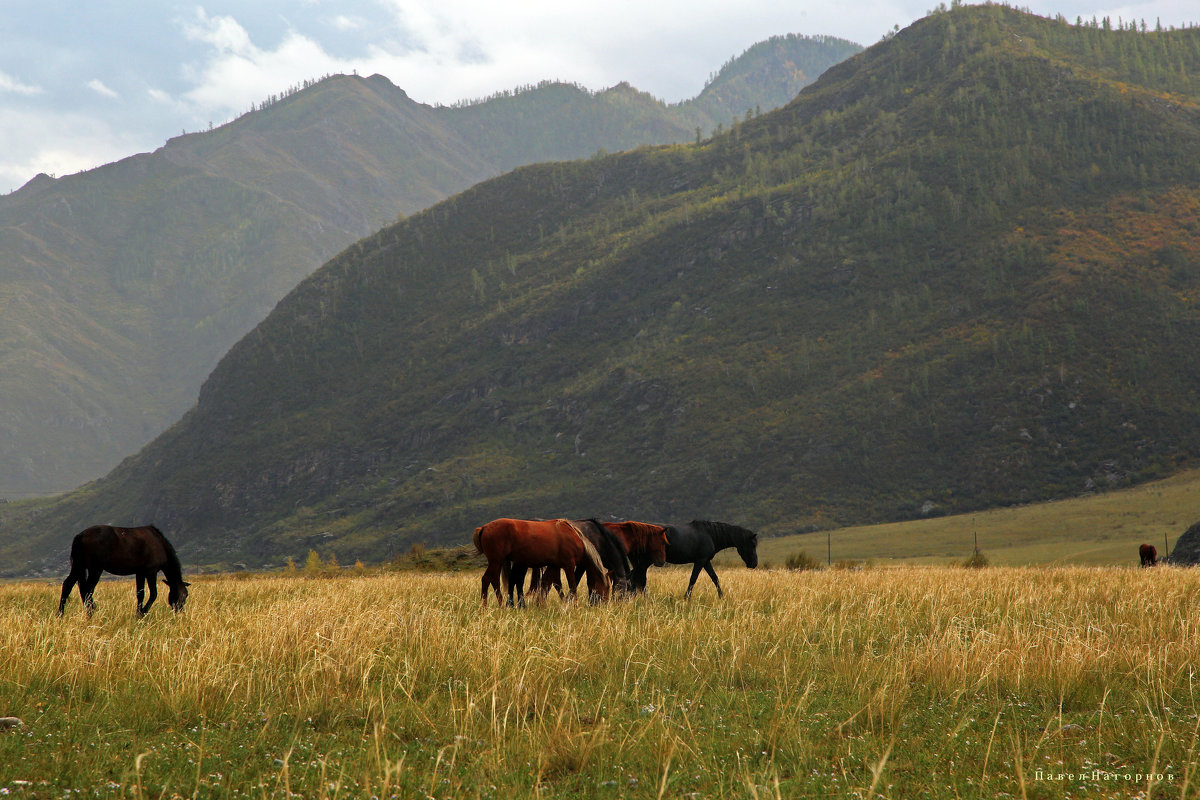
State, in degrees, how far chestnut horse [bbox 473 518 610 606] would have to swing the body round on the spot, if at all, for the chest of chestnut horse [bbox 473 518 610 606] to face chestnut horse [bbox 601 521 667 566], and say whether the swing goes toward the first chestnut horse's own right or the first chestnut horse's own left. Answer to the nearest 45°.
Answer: approximately 45° to the first chestnut horse's own left

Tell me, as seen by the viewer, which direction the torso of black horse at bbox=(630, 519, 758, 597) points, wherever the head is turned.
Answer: to the viewer's right

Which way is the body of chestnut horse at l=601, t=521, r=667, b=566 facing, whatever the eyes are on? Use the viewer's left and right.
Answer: facing to the right of the viewer

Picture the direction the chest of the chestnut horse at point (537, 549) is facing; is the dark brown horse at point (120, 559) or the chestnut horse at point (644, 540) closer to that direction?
the chestnut horse

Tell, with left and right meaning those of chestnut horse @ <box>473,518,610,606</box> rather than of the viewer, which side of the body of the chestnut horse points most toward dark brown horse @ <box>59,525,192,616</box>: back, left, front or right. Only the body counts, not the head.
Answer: back
